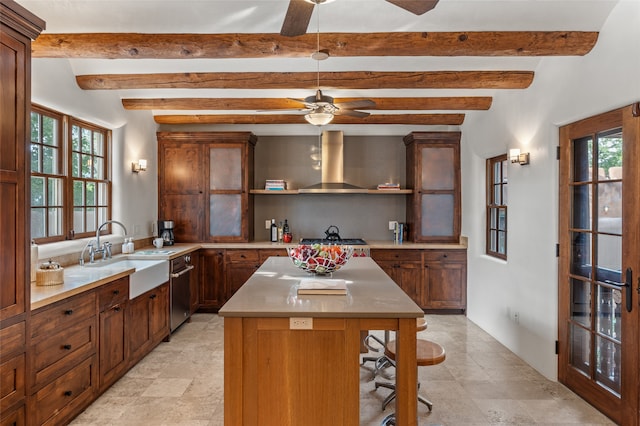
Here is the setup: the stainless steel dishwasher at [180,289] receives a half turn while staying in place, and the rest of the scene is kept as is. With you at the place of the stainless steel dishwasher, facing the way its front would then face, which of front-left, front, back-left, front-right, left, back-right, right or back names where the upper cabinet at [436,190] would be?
back-right

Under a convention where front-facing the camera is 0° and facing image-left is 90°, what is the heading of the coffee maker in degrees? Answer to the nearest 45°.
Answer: approximately 315°

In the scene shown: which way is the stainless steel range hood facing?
toward the camera

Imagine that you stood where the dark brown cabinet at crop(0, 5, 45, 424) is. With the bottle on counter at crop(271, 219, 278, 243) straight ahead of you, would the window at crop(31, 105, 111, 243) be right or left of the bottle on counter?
left

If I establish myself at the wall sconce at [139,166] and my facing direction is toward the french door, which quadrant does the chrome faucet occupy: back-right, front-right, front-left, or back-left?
front-right

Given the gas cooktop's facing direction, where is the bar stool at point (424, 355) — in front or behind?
in front

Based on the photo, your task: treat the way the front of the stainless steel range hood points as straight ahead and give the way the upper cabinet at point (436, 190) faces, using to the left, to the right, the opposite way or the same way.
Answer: the same way

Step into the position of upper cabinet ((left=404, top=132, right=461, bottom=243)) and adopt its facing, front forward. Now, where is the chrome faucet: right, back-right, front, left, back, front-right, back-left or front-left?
front-right

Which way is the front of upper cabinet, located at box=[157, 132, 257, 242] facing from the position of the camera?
facing the viewer

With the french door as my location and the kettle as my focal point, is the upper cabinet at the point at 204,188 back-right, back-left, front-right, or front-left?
front-left

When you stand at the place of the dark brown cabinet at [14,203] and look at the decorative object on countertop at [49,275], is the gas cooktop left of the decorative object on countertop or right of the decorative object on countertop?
right

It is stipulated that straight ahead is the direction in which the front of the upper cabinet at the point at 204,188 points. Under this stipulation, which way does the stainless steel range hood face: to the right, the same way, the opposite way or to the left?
the same way

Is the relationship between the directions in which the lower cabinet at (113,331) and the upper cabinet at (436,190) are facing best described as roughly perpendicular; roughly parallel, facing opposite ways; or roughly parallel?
roughly perpendicular

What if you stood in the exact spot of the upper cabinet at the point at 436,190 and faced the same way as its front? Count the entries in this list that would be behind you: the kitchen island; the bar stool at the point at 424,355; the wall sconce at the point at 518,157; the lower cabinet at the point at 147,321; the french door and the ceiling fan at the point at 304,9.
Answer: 0

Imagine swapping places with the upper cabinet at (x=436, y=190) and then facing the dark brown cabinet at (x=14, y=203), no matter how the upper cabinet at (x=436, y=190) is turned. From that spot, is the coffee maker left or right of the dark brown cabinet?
right

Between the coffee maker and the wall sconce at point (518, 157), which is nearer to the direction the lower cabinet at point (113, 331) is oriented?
the wall sconce

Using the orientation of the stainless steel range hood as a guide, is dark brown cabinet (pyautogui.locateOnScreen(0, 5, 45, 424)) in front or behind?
in front

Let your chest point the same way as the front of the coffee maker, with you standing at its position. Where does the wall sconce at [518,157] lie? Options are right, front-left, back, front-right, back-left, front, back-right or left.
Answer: front

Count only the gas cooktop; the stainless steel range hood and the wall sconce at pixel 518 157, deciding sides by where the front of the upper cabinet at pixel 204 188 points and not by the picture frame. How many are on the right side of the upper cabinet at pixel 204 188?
0

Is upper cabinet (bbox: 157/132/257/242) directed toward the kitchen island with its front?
yes

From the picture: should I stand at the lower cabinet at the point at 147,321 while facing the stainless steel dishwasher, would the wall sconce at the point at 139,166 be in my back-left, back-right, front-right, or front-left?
front-left

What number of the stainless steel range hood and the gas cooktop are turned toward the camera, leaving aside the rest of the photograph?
2

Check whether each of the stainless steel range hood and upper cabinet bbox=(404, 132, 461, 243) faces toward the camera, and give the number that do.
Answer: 2
